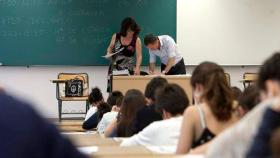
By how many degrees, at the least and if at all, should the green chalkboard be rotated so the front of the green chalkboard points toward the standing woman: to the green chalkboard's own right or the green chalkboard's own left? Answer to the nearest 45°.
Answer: approximately 45° to the green chalkboard's own left

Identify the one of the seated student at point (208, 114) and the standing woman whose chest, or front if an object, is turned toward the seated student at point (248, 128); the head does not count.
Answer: the standing woman

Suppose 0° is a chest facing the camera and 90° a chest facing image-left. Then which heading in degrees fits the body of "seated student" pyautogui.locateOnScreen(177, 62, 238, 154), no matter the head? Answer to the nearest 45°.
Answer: approximately 135°

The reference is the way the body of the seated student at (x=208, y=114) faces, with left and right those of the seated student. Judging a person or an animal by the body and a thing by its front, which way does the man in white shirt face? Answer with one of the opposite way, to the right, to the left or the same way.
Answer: to the left

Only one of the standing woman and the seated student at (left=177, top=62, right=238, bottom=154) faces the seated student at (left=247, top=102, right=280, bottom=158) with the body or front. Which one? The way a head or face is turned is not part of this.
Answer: the standing woman

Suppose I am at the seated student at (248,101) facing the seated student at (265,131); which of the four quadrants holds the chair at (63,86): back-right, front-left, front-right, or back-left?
back-right

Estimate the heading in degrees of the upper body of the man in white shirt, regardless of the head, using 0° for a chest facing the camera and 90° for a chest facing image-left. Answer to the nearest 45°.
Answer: approximately 45°

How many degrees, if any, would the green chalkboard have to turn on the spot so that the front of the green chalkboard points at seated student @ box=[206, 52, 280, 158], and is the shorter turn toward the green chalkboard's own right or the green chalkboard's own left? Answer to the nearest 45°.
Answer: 0° — it already faces them

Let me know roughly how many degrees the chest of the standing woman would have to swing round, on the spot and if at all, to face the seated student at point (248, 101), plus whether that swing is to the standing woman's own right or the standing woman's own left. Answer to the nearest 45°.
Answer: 0° — they already face them
